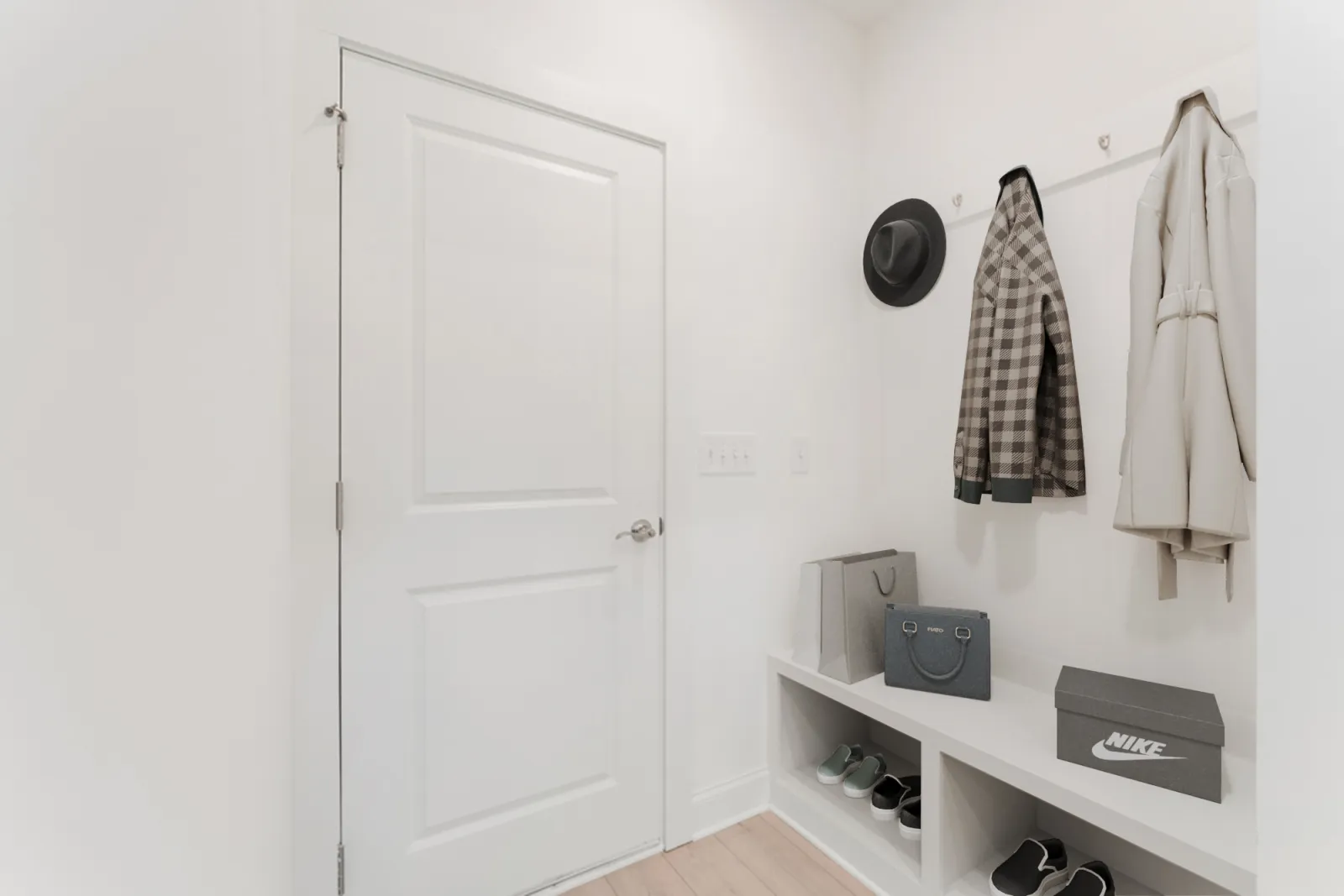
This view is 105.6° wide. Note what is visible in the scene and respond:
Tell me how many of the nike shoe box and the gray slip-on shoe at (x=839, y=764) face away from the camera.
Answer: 0

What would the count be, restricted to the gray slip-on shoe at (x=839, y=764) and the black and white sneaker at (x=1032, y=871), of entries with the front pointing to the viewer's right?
0

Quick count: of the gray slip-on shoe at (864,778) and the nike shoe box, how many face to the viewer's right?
0

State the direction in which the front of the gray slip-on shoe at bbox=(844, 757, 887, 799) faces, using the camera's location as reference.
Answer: facing the viewer and to the left of the viewer

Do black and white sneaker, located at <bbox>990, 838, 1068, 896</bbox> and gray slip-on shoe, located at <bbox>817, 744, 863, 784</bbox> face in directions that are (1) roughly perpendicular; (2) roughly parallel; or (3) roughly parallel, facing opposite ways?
roughly parallel

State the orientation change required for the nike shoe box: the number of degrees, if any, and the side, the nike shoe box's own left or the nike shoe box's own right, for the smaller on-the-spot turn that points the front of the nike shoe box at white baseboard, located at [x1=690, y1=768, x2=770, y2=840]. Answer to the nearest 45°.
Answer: approximately 45° to the nike shoe box's own right

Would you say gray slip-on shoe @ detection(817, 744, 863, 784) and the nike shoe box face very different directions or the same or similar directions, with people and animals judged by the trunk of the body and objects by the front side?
same or similar directions

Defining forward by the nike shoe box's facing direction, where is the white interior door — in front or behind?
in front

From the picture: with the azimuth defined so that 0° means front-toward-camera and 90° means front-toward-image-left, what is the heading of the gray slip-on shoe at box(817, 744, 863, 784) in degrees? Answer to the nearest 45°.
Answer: approximately 45°

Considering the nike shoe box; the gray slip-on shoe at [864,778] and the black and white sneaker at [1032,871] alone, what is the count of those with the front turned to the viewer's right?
0
